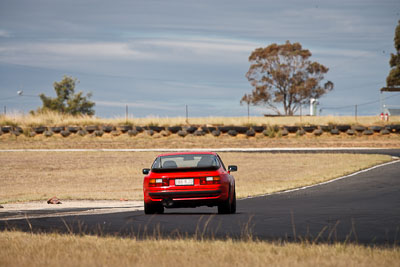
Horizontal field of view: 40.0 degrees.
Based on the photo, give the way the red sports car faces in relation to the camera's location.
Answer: facing away from the viewer
